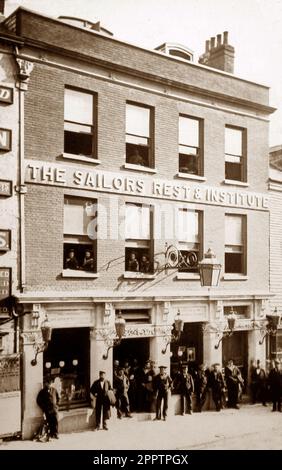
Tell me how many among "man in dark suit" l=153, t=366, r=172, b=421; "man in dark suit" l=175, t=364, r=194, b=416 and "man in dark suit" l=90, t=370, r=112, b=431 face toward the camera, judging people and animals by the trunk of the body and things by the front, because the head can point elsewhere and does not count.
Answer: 3

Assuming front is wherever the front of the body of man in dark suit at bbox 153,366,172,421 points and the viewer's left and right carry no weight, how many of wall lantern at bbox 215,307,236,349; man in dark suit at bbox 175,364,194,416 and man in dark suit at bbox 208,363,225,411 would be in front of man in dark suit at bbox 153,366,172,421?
0

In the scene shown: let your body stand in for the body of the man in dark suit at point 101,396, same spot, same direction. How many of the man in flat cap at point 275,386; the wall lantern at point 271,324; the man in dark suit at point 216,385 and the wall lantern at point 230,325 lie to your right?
0

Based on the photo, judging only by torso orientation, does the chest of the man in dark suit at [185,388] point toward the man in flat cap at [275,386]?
no

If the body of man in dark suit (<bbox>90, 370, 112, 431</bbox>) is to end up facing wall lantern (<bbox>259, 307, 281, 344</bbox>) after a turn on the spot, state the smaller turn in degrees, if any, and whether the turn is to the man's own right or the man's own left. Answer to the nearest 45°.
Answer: approximately 135° to the man's own left

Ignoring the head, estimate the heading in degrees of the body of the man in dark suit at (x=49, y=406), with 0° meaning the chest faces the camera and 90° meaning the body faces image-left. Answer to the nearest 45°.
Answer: approximately 315°

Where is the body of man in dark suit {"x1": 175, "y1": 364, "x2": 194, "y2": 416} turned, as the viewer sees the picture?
toward the camera

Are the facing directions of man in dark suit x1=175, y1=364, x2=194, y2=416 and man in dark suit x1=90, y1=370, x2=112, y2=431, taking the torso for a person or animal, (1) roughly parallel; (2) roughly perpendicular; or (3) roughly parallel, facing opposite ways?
roughly parallel

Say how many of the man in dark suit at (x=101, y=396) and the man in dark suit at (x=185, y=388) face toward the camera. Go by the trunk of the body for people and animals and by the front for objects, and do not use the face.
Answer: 2

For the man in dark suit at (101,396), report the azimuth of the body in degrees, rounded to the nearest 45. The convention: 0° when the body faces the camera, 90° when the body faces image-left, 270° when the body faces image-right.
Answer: approximately 0°
